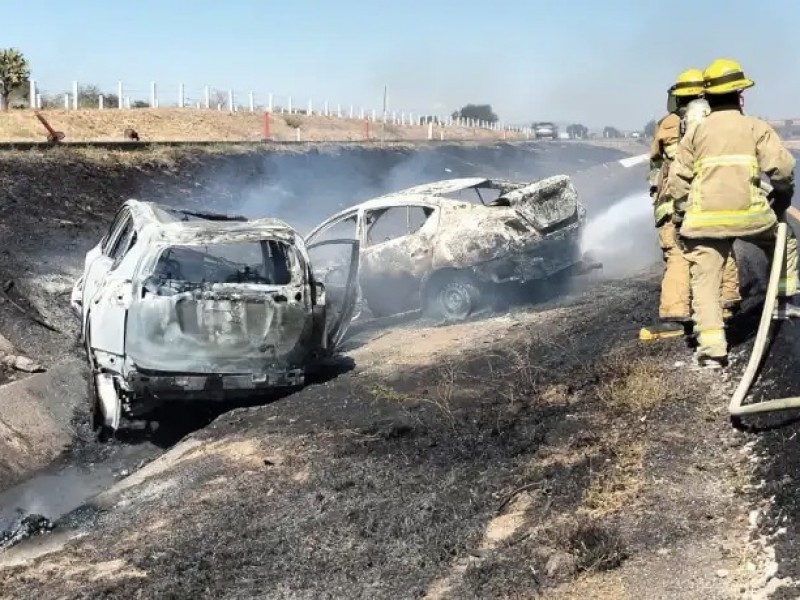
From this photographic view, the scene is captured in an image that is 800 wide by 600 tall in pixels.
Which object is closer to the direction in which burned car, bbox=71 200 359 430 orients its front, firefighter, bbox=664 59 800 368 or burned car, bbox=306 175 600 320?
the burned car

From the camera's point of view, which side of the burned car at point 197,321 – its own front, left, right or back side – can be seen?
back

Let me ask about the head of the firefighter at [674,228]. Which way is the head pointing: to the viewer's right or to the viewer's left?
to the viewer's left

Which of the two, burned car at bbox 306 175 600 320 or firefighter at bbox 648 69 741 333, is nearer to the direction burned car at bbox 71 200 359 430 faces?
the burned car

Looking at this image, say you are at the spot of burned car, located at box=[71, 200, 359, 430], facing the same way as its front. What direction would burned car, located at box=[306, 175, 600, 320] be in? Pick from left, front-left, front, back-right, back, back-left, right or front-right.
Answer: front-right

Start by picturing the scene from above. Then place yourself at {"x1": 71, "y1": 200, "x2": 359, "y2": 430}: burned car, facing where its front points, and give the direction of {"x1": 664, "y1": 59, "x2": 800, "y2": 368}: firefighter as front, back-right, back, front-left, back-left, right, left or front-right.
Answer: back-right

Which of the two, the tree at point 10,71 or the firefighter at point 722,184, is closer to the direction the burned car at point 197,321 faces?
the tree

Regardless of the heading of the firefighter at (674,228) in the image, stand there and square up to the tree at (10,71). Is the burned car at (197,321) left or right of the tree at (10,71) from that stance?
left

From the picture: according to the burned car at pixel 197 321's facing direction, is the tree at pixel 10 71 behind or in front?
in front

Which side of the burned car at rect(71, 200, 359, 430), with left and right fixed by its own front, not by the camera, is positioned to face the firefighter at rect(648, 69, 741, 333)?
right

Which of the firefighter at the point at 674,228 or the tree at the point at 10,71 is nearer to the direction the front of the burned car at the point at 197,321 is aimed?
the tree
